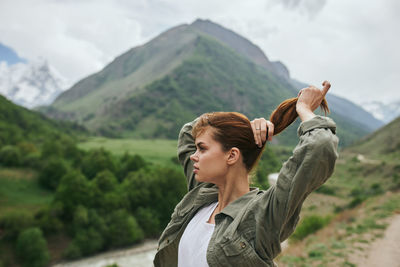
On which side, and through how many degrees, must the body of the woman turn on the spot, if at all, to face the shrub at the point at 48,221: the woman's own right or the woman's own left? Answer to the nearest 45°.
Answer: approximately 90° to the woman's own right

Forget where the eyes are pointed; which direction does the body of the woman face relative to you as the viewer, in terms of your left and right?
facing the viewer and to the left of the viewer

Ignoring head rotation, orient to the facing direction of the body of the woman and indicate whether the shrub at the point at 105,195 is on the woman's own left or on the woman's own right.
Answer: on the woman's own right

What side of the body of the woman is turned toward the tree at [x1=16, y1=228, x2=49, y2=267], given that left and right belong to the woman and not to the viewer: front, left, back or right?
right

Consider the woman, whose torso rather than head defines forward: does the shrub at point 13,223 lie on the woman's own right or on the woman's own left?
on the woman's own right

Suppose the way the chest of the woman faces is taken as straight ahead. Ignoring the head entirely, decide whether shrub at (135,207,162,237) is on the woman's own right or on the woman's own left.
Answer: on the woman's own right

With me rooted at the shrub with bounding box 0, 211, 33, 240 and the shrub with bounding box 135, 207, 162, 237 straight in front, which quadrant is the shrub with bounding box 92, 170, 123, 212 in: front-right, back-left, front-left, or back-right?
front-left

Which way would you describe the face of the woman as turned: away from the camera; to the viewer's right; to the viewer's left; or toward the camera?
to the viewer's left

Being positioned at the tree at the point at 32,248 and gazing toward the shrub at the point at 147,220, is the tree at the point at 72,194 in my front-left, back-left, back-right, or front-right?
front-left

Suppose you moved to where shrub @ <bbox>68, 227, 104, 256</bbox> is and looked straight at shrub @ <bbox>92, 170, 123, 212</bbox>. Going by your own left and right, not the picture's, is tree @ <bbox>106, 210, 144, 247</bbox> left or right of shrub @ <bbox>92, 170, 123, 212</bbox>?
right

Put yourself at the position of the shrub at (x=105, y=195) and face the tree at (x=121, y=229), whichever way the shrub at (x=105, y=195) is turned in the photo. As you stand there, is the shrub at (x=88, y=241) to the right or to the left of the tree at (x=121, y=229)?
right
